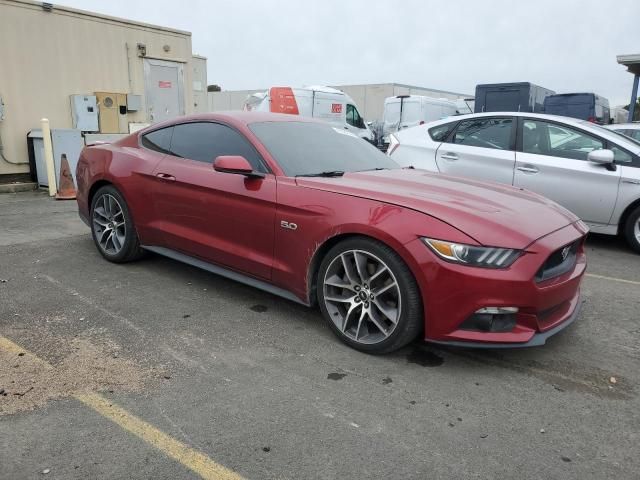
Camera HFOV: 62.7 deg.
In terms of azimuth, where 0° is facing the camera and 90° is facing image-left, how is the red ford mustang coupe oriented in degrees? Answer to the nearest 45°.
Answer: approximately 315°

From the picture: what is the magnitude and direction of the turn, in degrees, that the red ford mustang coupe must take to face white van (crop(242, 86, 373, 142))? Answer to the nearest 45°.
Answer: approximately 135° to its left

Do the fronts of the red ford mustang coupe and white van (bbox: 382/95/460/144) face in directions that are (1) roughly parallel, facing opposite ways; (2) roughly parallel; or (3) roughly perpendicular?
roughly perpendicular

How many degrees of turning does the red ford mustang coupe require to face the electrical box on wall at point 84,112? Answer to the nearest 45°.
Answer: approximately 180°

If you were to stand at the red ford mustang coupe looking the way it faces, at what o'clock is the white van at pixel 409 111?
The white van is roughly at 8 o'clock from the red ford mustang coupe.

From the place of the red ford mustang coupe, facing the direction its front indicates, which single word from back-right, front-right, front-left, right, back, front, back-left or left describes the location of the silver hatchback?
left

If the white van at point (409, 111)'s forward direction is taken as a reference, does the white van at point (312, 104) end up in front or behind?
behind

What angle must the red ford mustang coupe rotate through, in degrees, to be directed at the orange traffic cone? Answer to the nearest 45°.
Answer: approximately 180°

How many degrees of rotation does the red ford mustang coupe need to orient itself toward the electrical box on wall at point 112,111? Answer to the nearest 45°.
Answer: approximately 180°
